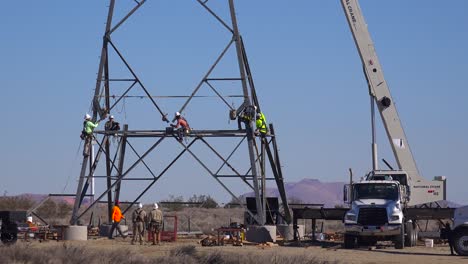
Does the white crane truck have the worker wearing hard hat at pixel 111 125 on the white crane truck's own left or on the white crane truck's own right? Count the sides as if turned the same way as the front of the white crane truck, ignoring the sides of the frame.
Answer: on the white crane truck's own right

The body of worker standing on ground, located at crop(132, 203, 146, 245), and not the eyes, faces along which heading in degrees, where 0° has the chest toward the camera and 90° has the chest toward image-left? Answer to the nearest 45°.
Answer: approximately 180°

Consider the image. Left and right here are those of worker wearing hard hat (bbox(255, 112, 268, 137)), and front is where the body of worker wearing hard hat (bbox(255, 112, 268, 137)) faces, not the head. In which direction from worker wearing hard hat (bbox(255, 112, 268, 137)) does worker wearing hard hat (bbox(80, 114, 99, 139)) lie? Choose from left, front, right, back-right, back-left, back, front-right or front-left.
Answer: front

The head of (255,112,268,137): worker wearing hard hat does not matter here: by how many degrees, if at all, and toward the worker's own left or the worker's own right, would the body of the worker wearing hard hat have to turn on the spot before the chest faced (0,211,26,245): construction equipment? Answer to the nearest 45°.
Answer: approximately 45° to the worker's own left

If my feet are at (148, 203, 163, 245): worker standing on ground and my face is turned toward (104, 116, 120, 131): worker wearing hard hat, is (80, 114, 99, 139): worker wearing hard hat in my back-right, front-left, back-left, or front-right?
front-left

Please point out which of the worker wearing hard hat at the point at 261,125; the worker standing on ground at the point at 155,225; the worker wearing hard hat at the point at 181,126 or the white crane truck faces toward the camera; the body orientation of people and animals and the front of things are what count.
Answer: the white crane truck

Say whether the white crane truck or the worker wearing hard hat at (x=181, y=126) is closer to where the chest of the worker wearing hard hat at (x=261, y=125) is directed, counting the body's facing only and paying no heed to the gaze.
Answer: the worker wearing hard hat

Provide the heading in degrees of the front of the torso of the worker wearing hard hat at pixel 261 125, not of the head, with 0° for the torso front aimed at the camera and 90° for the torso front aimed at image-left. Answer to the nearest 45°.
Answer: approximately 90°

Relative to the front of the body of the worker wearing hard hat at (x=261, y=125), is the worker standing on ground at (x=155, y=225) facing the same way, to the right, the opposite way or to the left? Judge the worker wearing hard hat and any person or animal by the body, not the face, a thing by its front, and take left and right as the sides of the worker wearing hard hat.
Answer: to the right

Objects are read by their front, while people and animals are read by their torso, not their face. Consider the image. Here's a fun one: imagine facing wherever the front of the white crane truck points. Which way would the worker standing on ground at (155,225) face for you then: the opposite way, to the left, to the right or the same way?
the opposite way
